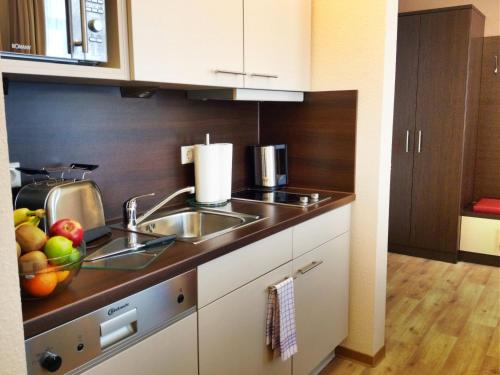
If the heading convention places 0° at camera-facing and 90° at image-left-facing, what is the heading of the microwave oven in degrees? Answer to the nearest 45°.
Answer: approximately 315°

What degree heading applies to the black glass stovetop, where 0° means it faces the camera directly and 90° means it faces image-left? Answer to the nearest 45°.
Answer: approximately 315°

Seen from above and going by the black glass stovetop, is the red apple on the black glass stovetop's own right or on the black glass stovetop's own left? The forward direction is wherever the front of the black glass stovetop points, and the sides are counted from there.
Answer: on the black glass stovetop's own right

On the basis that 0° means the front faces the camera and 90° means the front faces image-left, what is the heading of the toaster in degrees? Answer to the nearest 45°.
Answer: approximately 315°

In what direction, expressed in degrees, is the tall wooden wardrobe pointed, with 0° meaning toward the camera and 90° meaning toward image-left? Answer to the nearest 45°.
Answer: approximately 45°

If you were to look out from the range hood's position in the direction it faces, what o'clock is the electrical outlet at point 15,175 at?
The electrical outlet is roughly at 3 o'clock from the range hood.

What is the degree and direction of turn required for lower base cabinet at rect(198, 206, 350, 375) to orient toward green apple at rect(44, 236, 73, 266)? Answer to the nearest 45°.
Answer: approximately 90° to its right

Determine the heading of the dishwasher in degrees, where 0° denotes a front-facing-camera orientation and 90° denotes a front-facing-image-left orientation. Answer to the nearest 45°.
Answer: approximately 315°
